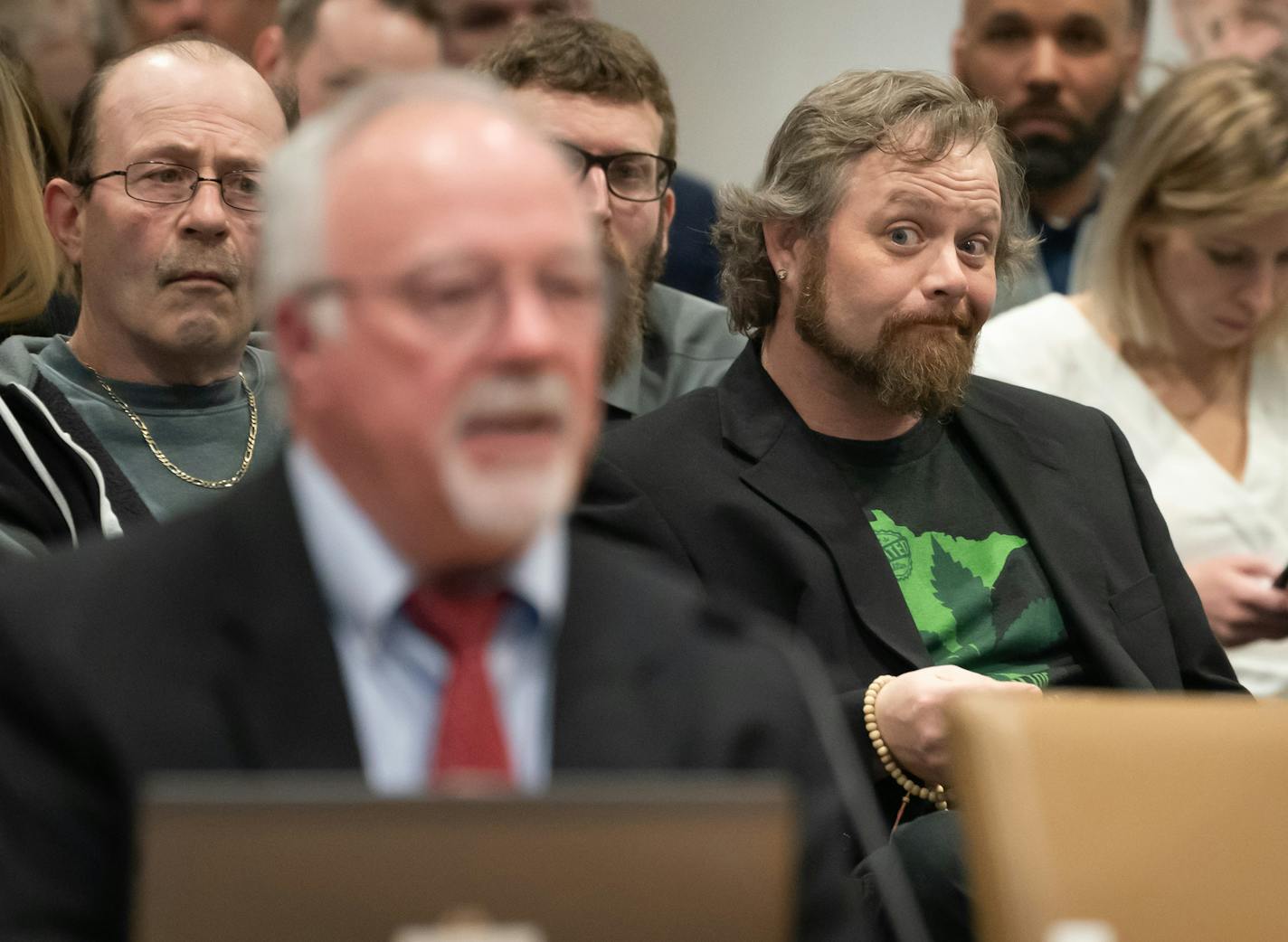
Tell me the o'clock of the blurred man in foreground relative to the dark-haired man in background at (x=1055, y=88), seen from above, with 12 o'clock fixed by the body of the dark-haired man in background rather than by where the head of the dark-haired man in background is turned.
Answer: The blurred man in foreground is roughly at 12 o'clock from the dark-haired man in background.

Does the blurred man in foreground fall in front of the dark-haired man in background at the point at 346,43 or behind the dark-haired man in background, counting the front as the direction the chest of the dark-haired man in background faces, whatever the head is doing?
in front

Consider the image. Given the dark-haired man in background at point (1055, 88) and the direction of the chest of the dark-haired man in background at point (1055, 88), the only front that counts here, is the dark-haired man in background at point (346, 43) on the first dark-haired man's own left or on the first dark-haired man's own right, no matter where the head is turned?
on the first dark-haired man's own right

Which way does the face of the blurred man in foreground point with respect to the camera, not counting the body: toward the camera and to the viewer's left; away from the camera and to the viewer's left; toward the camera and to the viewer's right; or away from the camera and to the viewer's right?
toward the camera and to the viewer's right

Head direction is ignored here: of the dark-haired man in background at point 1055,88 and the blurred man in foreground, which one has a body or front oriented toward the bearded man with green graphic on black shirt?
the dark-haired man in background

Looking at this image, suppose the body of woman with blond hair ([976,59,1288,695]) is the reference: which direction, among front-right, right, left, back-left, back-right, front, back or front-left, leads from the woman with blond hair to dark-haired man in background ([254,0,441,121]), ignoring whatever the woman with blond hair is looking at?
back-right

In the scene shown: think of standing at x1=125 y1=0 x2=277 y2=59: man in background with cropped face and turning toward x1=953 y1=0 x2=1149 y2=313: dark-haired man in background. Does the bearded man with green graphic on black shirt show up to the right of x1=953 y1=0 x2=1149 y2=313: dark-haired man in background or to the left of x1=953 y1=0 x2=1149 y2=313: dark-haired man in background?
right

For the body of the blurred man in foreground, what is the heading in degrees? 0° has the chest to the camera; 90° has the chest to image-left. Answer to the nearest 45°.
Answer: approximately 315°

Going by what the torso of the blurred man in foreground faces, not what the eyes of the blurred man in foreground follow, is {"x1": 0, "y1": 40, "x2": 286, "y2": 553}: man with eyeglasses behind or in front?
behind

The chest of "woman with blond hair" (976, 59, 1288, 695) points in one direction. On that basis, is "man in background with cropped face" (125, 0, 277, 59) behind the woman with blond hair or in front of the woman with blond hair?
behind

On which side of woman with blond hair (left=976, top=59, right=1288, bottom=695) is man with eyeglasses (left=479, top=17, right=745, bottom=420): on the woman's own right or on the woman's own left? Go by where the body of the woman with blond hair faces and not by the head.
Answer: on the woman's own right

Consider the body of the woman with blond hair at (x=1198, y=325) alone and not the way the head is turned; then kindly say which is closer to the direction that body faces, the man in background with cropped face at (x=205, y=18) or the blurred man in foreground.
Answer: the blurred man in foreground

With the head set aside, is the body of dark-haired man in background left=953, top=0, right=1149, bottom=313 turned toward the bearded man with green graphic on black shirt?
yes
